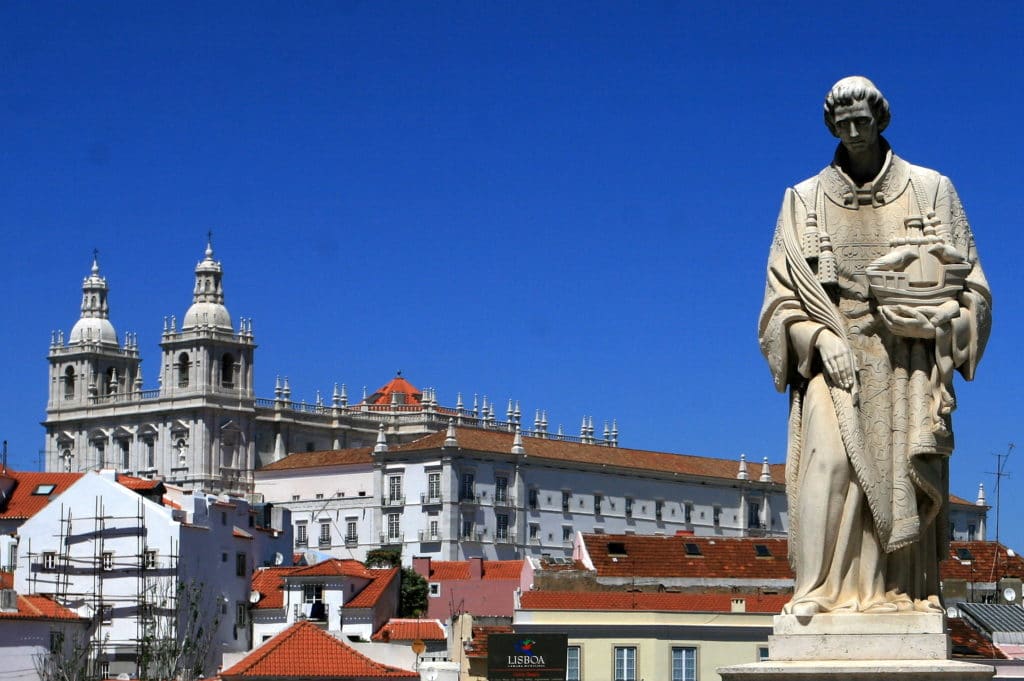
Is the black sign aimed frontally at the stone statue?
yes

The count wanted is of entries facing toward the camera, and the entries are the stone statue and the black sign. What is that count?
2

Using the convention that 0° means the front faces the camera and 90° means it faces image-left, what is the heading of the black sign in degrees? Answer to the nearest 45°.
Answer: approximately 0°

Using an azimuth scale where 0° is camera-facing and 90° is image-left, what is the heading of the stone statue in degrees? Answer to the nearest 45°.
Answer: approximately 0°

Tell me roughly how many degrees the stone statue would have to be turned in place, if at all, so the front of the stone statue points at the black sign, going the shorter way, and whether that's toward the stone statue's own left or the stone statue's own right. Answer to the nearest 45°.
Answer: approximately 180°
